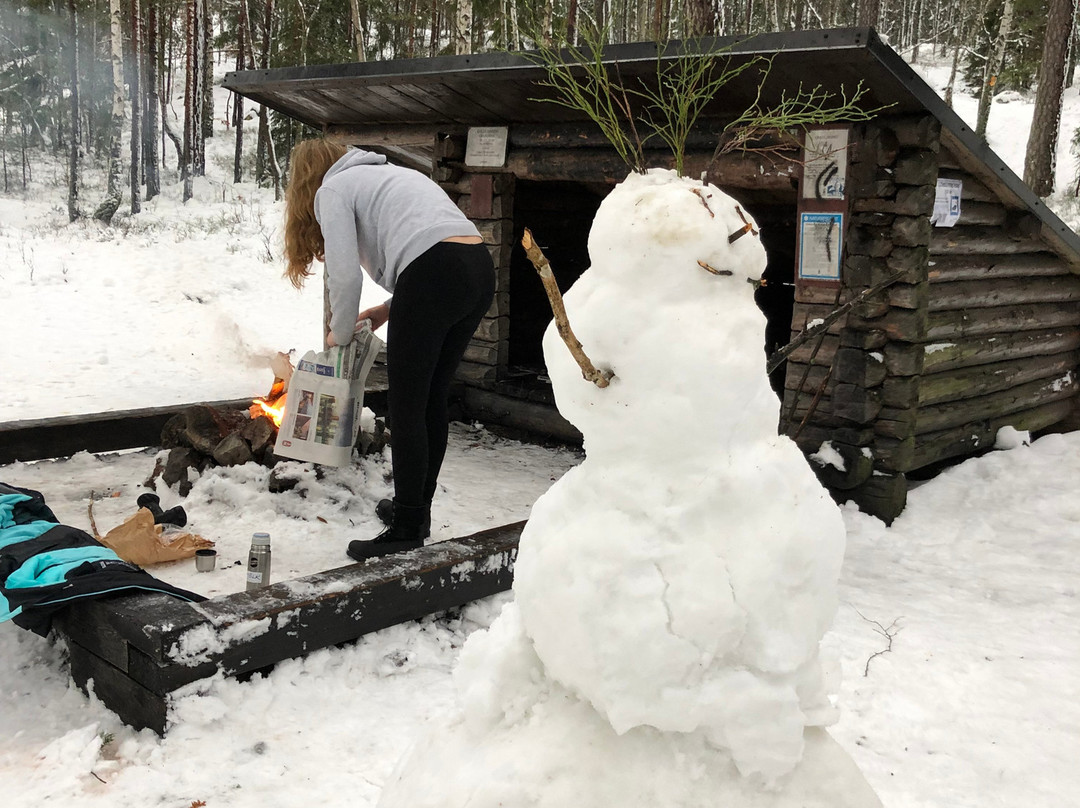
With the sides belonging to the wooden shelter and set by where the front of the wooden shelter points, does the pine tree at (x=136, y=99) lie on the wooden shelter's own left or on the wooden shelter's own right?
on the wooden shelter's own right

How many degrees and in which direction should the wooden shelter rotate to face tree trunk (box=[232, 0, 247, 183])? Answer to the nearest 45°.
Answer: approximately 90° to its right

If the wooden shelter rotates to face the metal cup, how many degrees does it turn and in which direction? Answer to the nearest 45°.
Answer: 0° — it already faces it

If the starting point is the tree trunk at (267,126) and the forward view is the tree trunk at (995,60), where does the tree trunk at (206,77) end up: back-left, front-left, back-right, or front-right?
back-left

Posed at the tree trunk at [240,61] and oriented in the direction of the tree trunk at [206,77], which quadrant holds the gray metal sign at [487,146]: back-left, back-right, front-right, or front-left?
back-left

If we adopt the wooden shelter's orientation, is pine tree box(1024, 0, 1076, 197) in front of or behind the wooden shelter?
behind

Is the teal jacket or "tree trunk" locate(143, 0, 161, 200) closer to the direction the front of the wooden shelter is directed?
the teal jacket

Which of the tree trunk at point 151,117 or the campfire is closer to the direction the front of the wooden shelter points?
the campfire

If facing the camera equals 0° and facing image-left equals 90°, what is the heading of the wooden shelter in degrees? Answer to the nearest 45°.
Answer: approximately 45°

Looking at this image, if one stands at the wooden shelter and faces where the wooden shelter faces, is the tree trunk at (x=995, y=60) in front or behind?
behind

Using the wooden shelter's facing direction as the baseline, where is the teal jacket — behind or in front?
in front

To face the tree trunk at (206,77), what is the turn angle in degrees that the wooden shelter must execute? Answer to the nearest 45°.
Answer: approximately 90° to its right

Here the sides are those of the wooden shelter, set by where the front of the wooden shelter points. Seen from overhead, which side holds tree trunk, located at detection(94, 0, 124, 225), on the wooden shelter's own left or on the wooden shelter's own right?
on the wooden shelter's own right

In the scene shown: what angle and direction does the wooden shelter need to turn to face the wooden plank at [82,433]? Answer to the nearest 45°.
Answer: approximately 45° to its right
